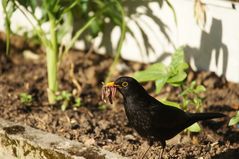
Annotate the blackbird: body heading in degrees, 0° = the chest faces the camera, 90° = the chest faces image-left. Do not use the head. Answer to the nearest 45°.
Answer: approximately 90°

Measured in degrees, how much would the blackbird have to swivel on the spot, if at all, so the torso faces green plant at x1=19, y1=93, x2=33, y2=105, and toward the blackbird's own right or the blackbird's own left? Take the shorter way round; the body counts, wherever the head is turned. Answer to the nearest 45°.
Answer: approximately 45° to the blackbird's own right

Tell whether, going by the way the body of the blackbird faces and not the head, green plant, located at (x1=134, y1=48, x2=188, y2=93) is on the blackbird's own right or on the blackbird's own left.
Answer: on the blackbird's own right

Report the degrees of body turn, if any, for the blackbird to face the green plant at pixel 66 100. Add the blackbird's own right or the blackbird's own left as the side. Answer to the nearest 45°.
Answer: approximately 45° to the blackbird's own right
